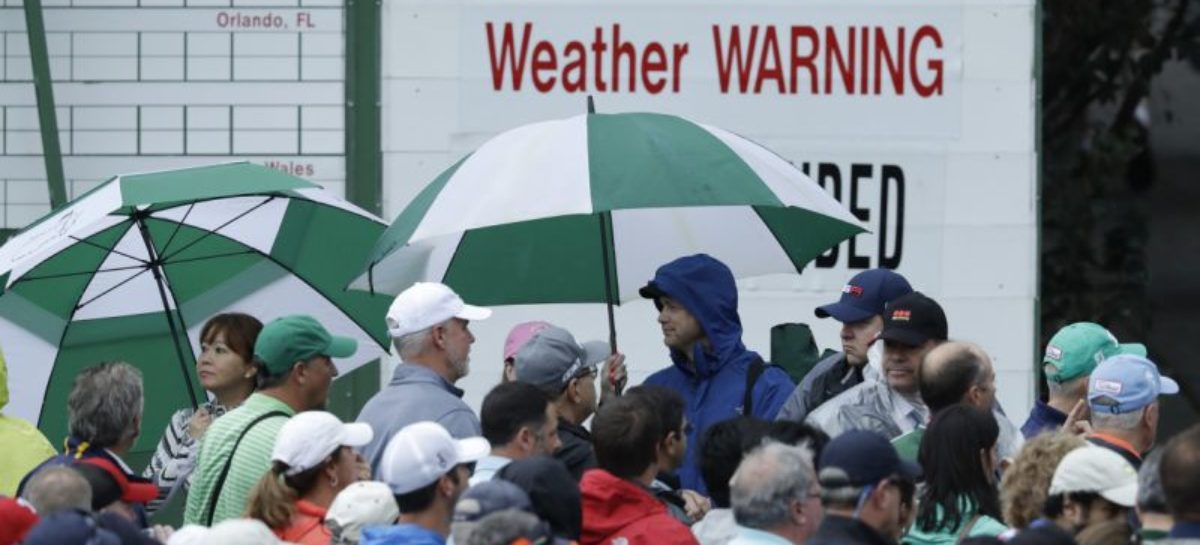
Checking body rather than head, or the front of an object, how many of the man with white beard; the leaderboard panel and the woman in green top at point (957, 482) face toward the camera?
1

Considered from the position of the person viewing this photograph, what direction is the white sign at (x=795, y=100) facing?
facing the viewer

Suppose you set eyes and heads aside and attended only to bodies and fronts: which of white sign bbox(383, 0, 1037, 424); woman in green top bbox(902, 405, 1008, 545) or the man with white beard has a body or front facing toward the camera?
the white sign

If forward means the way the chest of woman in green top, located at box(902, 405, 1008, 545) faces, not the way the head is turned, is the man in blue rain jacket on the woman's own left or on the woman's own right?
on the woman's own left

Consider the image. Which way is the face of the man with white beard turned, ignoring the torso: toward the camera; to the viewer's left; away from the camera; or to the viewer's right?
to the viewer's right

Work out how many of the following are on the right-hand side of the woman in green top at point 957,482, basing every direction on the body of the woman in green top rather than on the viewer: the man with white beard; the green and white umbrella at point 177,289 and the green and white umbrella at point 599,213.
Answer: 0

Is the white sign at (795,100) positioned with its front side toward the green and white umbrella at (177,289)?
no

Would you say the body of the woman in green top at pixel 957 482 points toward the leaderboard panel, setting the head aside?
no

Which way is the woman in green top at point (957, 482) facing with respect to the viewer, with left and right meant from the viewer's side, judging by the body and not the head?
facing away from the viewer and to the right of the viewer

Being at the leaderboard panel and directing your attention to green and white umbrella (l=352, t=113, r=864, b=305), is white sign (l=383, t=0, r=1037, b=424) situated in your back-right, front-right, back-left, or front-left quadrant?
front-left

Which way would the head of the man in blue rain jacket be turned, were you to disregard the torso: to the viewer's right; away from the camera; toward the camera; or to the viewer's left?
to the viewer's left

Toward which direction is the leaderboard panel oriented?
toward the camera

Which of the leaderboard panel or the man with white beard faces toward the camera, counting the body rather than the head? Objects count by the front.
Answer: the leaderboard panel
